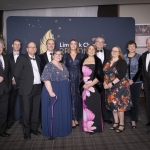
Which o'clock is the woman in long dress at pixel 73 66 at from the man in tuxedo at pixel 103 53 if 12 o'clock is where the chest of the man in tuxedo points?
The woman in long dress is roughly at 2 o'clock from the man in tuxedo.

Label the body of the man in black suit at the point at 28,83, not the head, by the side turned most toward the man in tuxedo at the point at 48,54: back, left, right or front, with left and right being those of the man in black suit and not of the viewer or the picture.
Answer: left

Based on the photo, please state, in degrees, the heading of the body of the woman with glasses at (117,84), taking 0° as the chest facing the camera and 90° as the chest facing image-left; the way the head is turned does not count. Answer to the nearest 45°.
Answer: approximately 45°

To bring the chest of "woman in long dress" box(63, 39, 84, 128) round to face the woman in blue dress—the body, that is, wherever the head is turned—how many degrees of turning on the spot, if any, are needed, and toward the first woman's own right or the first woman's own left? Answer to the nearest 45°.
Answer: approximately 45° to the first woman's own right

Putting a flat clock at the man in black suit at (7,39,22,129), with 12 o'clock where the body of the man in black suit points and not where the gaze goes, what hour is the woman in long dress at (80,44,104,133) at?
The woman in long dress is roughly at 10 o'clock from the man in black suit.

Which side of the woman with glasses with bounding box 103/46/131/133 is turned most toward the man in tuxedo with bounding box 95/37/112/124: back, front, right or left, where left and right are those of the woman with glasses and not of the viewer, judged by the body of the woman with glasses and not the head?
right
